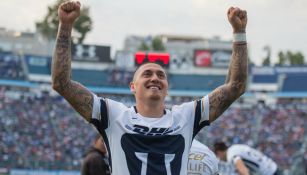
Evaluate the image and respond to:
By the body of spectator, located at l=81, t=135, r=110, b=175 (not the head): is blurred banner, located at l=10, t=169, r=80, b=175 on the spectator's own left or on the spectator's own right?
on the spectator's own left

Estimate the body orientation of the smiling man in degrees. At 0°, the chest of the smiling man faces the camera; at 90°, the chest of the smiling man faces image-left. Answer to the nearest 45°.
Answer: approximately 0°

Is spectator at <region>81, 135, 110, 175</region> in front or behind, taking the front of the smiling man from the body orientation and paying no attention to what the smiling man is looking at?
behind

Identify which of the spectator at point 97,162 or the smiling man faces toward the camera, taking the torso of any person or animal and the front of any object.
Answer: the smiling man

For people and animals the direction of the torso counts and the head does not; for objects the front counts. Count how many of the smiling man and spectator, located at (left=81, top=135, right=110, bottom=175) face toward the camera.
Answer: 1
